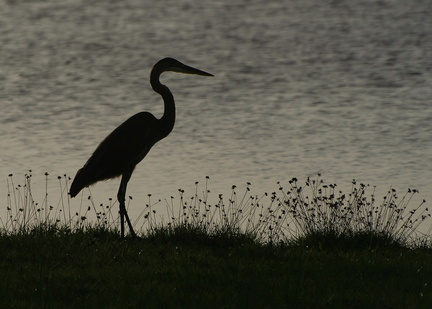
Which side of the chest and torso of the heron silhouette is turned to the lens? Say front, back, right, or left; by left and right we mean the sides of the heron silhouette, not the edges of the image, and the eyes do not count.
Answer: right
